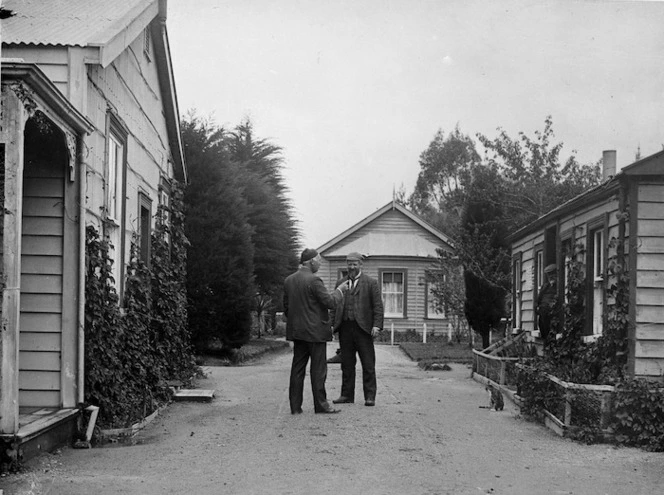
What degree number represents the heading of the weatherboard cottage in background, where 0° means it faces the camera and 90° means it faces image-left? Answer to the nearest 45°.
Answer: approximately 0°

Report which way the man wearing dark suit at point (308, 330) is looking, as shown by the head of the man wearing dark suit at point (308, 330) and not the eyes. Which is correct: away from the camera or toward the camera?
away from the camera

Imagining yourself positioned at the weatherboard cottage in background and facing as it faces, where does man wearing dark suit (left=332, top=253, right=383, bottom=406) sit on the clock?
The man wearing dark suit is roughly at 12 o'clock from the weatherboard cottage in background.

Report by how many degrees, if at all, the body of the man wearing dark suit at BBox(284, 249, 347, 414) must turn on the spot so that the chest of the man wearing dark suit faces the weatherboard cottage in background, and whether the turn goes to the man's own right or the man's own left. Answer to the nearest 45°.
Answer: approximately 45° to the man's own left

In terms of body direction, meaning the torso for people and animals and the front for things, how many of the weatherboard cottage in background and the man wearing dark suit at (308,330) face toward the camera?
1

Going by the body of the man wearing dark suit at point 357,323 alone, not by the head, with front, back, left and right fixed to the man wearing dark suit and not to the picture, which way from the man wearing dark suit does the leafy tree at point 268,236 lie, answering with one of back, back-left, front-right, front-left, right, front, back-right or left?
back-right
